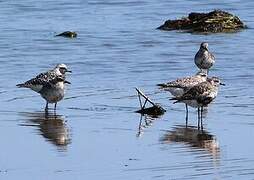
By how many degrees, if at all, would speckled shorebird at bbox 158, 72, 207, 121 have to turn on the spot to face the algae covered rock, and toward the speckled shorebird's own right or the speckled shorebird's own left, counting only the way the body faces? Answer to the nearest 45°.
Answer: approximately 90° to the speckled shorebird's own left

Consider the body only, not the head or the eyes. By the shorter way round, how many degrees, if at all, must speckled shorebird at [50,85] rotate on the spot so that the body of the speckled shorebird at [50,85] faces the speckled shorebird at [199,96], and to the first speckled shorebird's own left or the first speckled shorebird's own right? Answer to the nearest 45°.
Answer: approximately 45° to the first speckled shorebird's own right

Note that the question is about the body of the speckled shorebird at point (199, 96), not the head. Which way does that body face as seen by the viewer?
to the viewer's right

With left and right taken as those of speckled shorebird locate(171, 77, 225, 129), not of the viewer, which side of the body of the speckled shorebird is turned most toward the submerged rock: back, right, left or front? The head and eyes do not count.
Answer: back

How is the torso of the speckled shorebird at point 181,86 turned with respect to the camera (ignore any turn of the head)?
to the viewer's right

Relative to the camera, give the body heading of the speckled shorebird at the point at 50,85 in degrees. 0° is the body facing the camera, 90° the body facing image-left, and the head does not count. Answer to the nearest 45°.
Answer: approximately 270°

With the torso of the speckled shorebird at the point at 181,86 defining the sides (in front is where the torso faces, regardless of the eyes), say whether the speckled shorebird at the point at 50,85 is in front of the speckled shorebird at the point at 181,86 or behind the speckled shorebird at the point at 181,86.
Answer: behind

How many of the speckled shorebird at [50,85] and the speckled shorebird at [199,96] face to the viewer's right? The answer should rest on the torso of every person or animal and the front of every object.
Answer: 2

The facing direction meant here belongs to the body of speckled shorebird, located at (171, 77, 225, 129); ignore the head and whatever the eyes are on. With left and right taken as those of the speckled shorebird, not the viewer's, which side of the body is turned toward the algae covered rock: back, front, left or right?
left

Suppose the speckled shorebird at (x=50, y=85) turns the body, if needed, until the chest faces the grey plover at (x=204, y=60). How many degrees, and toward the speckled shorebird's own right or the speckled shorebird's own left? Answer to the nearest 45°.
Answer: approximately 45° to the speckled shorebird's own left
